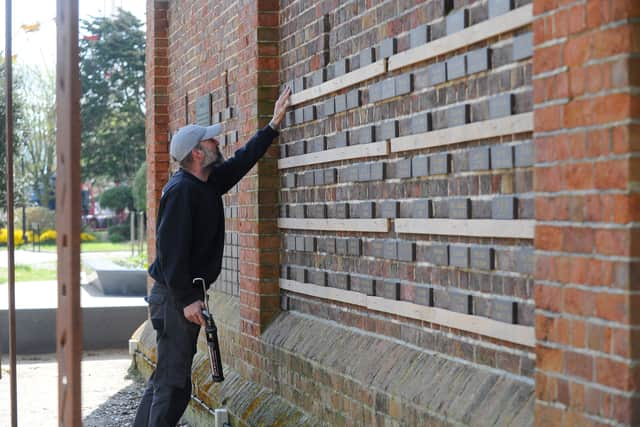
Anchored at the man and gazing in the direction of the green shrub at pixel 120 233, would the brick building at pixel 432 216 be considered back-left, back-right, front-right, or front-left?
back-right

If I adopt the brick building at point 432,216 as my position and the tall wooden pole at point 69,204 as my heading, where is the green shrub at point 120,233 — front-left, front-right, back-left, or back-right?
back-right

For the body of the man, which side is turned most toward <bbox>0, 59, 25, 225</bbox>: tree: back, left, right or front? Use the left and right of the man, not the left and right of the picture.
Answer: left

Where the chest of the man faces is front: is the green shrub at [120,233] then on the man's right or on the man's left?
on the man's left

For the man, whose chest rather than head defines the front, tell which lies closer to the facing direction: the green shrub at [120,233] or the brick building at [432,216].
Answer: the brick building

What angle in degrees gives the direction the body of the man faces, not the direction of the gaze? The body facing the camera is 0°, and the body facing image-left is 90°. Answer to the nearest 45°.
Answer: approximately 270°

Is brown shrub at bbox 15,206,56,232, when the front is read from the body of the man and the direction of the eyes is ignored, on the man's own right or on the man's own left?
on the man's own left

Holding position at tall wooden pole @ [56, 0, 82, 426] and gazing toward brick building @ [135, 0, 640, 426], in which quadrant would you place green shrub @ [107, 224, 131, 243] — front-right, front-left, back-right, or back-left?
front-left
